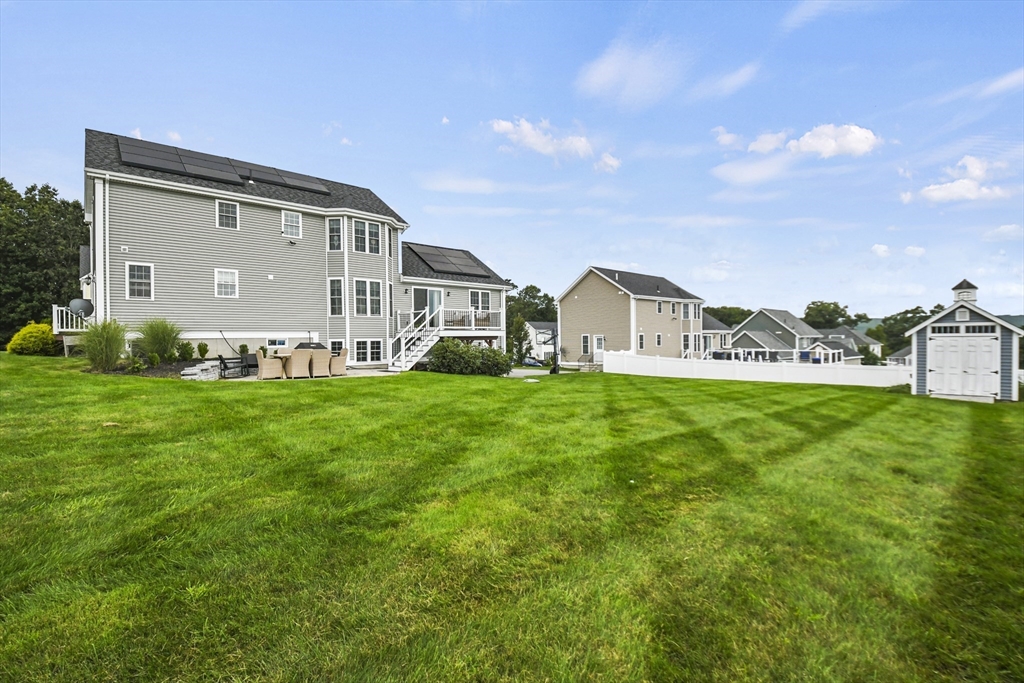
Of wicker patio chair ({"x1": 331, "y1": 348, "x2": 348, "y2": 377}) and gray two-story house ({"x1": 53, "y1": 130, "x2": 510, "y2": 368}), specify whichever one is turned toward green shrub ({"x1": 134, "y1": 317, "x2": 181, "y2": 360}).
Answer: the wicker patio chair

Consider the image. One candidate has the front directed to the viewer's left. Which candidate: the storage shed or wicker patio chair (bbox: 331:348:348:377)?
the wicker patio chair

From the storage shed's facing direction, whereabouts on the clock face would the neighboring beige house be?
The neighboring beige house is roughly at 4 o'clock from the storage shed.

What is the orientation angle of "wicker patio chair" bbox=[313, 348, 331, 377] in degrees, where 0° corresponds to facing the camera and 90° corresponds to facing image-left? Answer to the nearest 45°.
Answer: approximately 180°

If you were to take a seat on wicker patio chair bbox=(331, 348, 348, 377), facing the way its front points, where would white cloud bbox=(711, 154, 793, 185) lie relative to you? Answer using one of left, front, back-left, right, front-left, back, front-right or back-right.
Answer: back

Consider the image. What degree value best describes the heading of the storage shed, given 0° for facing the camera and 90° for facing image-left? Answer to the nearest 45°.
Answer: approximately 0°

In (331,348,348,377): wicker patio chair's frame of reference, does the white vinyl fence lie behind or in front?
behind

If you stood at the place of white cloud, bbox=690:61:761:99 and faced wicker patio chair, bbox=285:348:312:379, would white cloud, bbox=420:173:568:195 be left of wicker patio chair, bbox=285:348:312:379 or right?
right

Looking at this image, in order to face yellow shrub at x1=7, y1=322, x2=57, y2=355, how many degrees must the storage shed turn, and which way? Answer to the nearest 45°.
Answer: approximately 45° to its right

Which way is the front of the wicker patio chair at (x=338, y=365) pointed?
to the viewer's left
